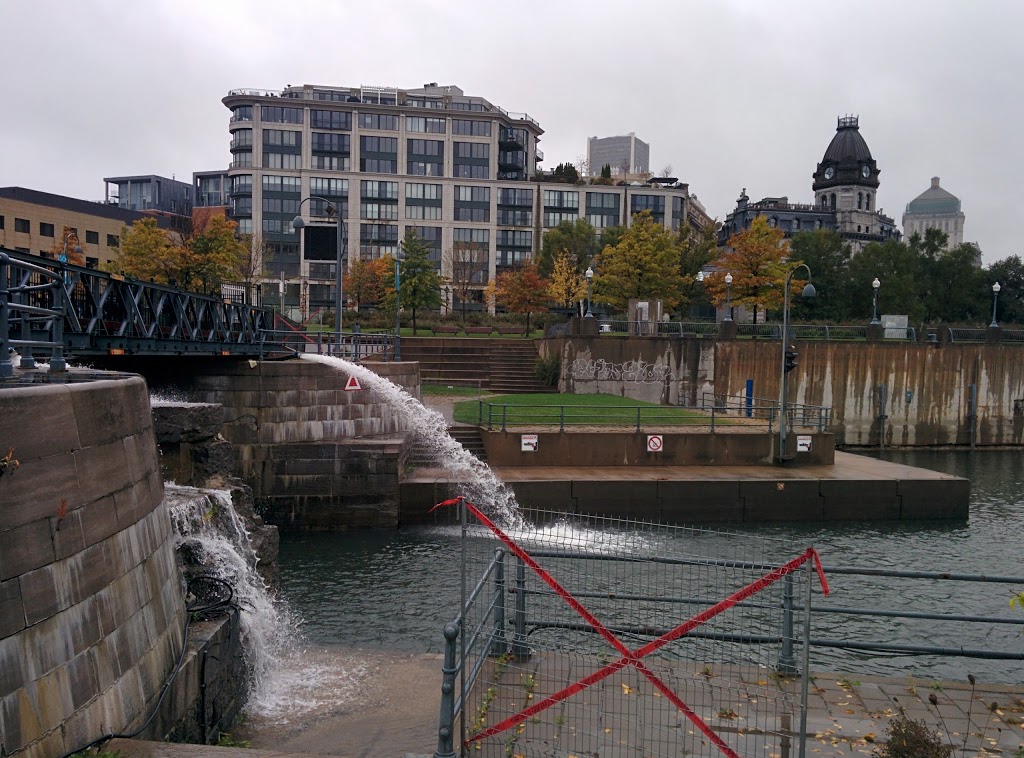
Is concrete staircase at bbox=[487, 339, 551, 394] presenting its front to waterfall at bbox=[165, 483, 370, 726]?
yes

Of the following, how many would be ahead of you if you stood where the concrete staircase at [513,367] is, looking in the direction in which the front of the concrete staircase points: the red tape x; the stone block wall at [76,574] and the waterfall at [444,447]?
3

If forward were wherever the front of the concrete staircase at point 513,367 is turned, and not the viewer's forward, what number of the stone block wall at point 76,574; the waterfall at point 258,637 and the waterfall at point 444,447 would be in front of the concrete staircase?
3

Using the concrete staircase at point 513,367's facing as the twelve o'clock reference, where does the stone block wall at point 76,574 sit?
The stone block wall is roughly at 12 o'clock from the concrete staircase.

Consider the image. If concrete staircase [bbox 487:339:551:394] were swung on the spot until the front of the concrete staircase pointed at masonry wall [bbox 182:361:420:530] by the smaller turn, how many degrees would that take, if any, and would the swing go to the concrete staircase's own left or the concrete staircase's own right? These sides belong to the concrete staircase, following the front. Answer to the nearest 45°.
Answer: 0° — it already faces it

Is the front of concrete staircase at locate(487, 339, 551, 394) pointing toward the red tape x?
yes

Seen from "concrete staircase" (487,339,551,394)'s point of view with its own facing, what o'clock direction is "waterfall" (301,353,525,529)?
The waterfall is roughly at 12 o'clock from the concrete staircase.

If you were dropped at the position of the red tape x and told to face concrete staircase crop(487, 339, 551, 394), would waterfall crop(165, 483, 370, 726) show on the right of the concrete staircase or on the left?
left

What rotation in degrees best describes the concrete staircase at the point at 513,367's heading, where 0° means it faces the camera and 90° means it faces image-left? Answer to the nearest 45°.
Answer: approximately 0°
